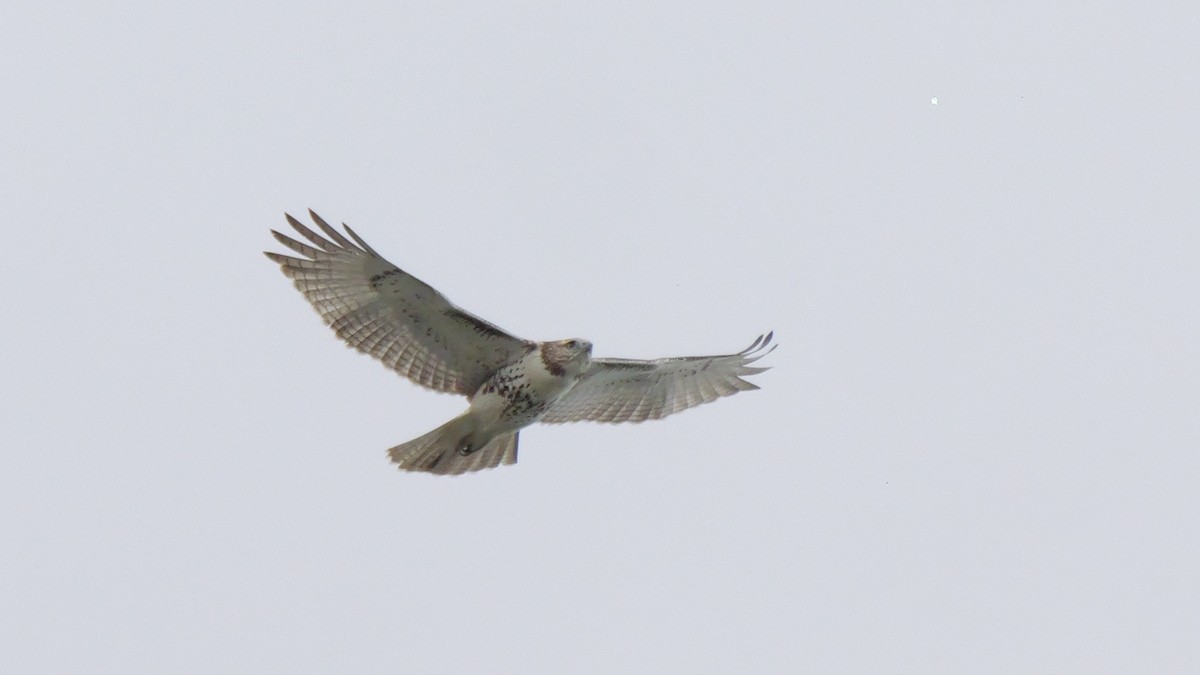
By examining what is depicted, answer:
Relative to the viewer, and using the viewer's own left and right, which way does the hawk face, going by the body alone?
facing the viewer and to the right of the viewer
